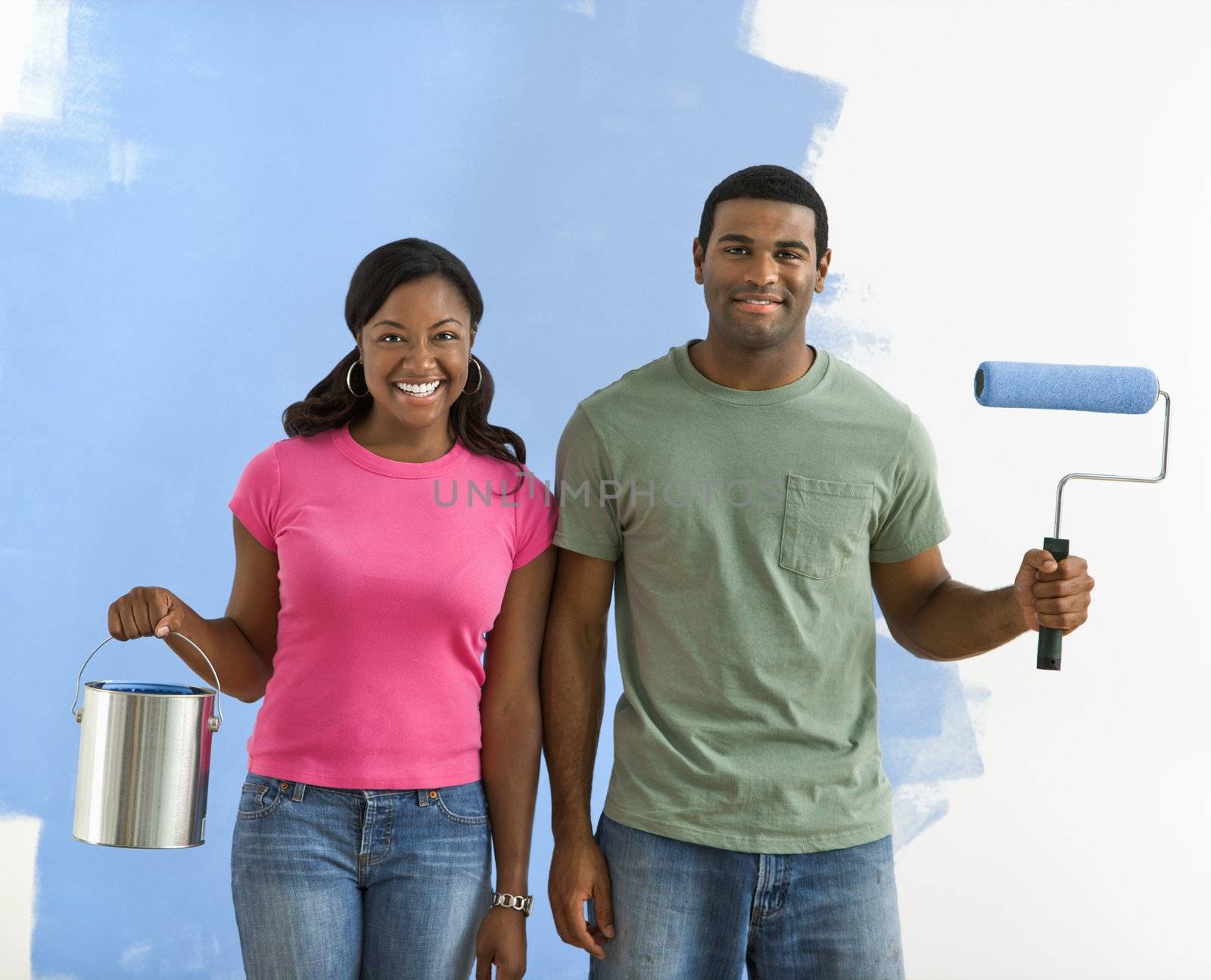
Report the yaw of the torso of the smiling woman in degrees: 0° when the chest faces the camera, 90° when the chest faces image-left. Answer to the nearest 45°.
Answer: approximately 0°

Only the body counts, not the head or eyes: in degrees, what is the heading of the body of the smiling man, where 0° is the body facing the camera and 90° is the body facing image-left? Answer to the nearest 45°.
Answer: approximately 0°

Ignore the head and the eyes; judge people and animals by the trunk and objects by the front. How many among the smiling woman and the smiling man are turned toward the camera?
2
